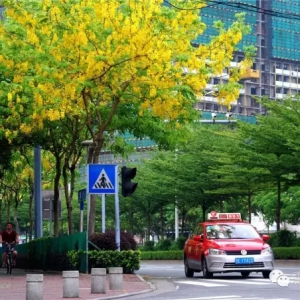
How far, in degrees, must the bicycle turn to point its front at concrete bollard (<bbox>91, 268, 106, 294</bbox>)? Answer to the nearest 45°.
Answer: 0° — it already faces it

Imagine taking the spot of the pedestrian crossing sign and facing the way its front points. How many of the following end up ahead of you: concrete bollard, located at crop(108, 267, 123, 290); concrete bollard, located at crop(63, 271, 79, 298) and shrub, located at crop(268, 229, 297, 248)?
2

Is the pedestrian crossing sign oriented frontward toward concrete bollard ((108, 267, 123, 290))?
yes

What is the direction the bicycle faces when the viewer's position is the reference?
facing the viewer

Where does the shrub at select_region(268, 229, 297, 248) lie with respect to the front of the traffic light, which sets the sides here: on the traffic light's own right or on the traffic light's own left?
on the traffic light's own left

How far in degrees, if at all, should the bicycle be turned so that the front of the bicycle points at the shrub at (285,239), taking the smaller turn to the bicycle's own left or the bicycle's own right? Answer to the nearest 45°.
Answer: approximately 135° to the bicycle's own left

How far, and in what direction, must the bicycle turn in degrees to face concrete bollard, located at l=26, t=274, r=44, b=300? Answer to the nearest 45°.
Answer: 0° — it already faces it

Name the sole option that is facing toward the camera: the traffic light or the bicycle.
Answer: the bicycle

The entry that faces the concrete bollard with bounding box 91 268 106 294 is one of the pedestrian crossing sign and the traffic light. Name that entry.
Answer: the pedestrian crossing sign

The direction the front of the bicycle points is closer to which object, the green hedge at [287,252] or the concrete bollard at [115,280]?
the concrete bollard

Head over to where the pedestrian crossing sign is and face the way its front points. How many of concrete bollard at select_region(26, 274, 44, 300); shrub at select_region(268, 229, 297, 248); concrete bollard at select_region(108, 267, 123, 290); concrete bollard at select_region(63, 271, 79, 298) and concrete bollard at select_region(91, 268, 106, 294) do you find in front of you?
4

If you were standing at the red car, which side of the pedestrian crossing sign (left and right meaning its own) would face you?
left
